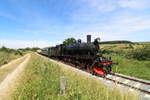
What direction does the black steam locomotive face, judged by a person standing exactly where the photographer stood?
facing the viewer and to the right of the viewer
